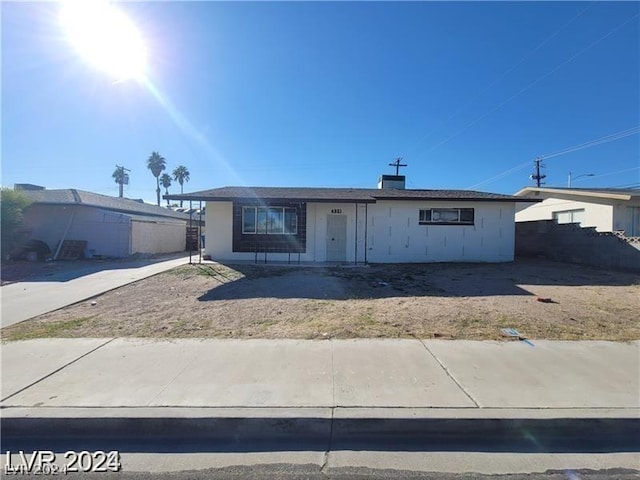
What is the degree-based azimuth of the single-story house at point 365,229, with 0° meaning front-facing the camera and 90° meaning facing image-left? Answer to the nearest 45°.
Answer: approximately 0°

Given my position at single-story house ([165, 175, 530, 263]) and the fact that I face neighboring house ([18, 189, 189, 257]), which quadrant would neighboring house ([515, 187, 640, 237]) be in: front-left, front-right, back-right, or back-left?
back-right

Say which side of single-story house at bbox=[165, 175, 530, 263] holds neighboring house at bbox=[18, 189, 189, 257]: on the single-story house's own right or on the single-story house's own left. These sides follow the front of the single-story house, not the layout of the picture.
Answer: on the single-story house's own right

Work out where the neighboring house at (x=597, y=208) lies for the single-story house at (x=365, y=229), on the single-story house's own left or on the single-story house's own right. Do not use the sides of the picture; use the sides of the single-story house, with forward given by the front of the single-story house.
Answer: on the single-story house's own left
